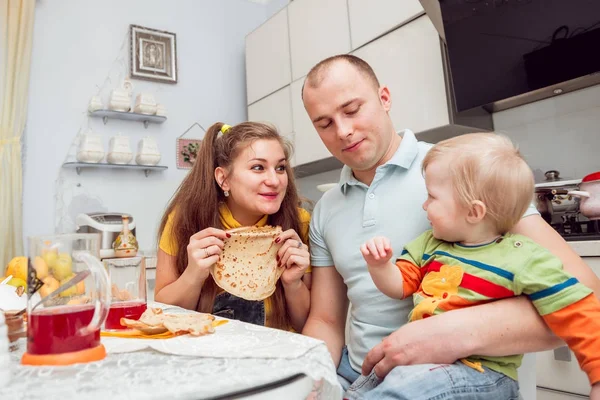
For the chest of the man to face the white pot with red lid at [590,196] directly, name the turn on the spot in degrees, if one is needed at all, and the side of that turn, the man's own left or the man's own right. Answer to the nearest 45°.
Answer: approximately 180°

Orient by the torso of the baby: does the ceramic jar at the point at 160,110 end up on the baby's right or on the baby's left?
on the baby's right

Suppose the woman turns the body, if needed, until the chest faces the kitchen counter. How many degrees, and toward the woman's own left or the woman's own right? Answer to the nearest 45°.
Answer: approximately 90° to the woman's own left

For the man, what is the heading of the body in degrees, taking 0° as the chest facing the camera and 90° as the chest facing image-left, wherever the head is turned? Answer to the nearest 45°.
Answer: approximately 45°

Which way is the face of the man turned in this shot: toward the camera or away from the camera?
toward the camera

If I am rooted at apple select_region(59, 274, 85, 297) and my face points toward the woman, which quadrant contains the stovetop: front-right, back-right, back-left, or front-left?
front-right

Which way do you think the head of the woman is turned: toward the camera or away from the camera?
toward the camera

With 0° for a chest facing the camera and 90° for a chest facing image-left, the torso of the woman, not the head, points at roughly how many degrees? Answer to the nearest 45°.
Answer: approximately 0°

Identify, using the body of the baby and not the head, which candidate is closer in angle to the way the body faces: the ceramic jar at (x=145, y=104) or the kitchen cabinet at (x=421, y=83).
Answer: the ceramic jar

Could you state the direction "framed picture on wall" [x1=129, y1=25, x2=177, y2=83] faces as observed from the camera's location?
facing the viewer and to the right of the viewer

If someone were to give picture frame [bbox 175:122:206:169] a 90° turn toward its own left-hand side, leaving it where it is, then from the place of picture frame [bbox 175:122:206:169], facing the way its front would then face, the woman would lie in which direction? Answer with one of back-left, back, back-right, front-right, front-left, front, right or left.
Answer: right

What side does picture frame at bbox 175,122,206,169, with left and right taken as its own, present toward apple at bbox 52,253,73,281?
front

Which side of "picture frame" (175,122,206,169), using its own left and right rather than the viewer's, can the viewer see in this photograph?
front

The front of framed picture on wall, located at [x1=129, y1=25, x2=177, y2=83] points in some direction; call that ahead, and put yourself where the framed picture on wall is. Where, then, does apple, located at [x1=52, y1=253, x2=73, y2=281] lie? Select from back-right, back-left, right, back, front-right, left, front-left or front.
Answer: front-right

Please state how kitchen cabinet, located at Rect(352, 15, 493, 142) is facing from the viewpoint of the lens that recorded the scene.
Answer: facing the viewer and to the left of the viewer
